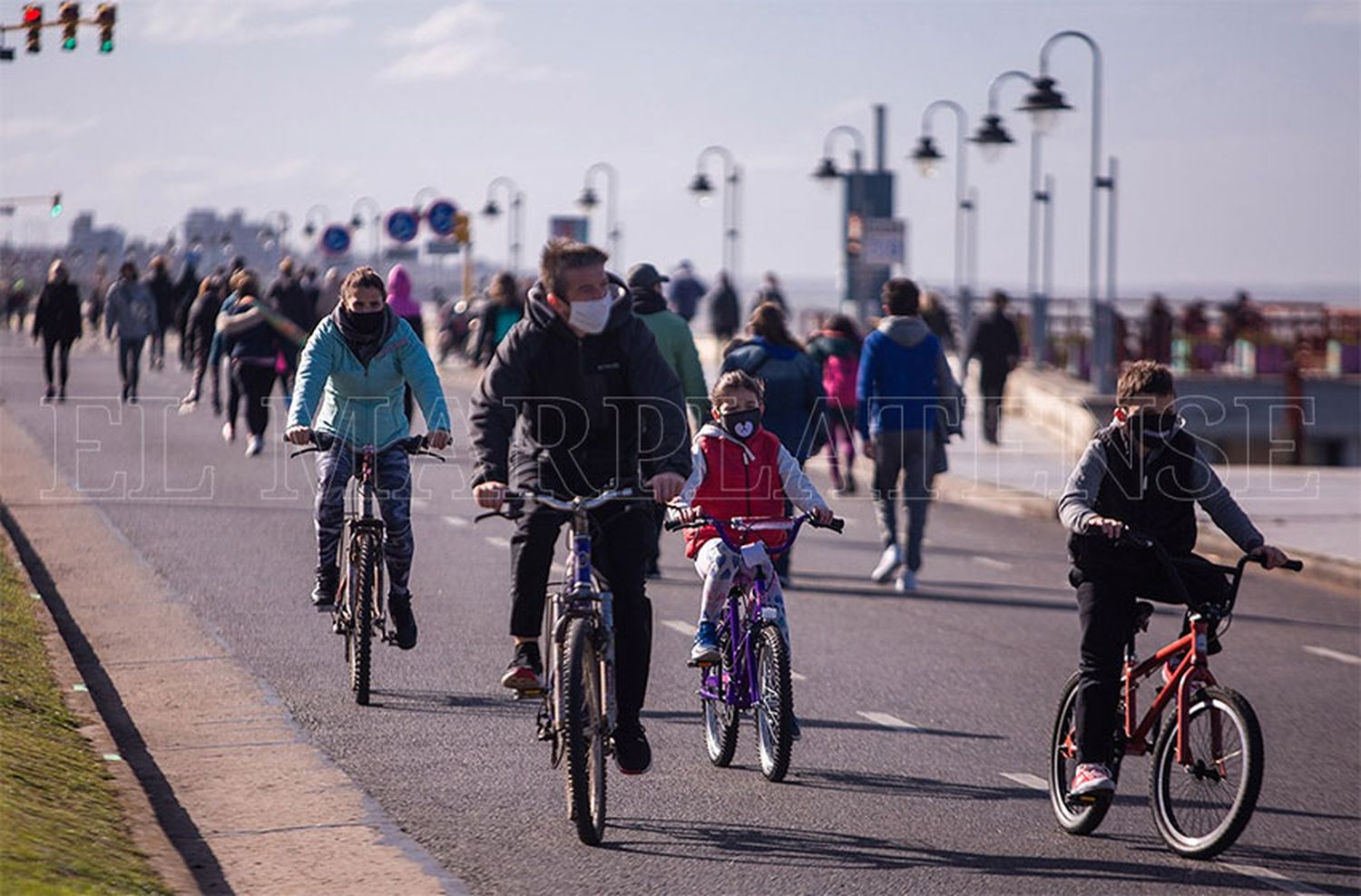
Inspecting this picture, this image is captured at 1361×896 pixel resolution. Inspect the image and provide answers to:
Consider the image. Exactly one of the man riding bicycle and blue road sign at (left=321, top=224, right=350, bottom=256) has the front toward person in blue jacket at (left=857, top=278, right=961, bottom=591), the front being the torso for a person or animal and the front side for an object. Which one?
the blue road sign

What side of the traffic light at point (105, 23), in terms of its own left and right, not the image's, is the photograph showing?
front

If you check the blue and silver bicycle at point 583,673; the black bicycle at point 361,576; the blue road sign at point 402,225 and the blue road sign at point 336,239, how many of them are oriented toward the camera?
4

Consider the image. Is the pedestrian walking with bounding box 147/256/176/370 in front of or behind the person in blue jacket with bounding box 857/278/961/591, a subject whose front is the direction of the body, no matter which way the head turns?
in front

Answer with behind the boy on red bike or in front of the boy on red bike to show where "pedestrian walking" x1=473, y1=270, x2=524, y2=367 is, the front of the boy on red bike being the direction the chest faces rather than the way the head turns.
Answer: behind

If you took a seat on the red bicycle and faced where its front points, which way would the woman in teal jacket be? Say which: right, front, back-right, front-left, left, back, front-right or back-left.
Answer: back-right

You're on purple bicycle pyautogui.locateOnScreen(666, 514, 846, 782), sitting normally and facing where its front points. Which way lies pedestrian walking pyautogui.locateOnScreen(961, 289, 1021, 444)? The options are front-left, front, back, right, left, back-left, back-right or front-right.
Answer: back

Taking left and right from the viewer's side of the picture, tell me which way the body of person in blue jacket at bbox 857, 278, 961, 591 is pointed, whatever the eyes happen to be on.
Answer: facing away from the viewer

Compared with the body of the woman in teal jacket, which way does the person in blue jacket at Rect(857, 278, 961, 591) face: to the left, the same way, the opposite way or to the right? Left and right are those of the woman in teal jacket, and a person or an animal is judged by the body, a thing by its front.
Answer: the opposite way

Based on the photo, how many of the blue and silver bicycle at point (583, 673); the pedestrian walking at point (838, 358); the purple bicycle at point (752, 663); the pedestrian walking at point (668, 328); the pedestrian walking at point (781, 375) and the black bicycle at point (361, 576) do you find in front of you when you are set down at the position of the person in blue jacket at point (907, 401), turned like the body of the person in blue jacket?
1

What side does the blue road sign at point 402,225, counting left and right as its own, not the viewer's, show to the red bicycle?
front

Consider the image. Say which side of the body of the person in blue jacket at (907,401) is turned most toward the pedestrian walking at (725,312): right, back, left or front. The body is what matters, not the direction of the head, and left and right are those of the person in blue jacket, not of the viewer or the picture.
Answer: front

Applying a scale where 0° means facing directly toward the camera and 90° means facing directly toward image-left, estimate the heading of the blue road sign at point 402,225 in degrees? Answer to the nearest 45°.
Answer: approximately 0°

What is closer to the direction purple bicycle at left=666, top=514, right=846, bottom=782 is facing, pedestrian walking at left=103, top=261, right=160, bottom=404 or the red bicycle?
the red bicycle

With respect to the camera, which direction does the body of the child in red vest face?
toward the camera
